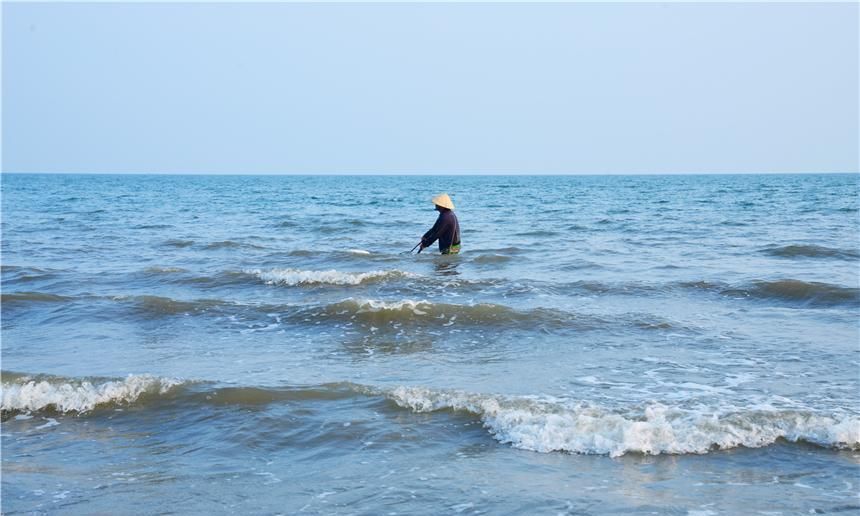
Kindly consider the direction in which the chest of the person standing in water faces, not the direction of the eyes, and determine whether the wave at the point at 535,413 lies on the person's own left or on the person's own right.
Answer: on the person's own left

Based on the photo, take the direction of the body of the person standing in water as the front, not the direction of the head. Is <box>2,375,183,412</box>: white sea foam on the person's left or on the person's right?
on the person's left

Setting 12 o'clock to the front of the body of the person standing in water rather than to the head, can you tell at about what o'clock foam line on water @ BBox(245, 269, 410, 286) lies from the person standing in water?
The foam line on water is roughly at 11 o'clock from the person standing in water.

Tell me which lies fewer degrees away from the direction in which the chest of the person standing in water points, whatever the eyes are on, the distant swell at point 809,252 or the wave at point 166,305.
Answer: the wave

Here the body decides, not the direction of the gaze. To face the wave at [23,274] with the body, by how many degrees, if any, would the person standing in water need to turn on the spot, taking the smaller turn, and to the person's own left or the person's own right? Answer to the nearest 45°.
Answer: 0° — they already face it

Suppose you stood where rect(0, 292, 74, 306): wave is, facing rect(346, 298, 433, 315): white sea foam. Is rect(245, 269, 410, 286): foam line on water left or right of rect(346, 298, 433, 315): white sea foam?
left

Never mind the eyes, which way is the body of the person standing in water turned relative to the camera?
to the viewer's left

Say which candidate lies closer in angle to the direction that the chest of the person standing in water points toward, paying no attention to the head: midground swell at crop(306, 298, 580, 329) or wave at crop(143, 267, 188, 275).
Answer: the wave

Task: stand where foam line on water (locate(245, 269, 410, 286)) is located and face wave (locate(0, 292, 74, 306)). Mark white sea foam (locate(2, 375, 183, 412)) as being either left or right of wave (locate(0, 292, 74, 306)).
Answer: left

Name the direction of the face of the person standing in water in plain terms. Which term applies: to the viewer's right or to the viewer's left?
to the viewer's left

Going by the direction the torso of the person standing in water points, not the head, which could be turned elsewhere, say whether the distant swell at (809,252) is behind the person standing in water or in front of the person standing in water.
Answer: behind

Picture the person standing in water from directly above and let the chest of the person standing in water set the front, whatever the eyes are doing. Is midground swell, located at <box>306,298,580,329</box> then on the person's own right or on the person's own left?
on the person's own left
